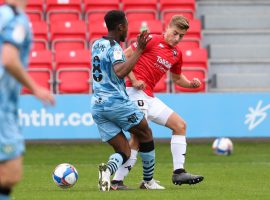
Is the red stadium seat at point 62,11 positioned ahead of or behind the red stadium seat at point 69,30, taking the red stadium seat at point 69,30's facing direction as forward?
behind

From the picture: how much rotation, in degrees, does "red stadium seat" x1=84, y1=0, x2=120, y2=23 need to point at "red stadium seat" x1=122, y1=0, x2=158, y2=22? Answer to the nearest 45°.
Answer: approximately 90° to its left

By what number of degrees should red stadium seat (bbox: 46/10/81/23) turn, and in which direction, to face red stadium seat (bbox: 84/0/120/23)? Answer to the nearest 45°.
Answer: approximately 90° to its left

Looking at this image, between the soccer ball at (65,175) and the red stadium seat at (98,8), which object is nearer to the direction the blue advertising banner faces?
the soccer ball

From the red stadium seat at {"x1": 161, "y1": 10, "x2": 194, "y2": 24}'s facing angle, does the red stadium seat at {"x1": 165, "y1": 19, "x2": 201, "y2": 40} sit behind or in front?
in front

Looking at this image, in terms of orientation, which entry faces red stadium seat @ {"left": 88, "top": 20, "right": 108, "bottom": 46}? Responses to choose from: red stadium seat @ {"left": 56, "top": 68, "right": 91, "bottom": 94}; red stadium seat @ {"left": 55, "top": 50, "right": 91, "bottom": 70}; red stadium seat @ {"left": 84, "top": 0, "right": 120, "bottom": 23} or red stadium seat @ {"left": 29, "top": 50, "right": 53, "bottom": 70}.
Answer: red stadium seat @ {"left": 84, "top": 0, "right": 120, "bottom": 23}

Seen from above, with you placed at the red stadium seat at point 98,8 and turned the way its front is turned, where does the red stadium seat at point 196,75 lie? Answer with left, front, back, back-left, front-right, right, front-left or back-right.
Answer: front-left

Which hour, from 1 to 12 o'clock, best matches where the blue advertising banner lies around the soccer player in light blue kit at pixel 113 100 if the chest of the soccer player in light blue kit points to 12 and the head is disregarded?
The blue advertising banner is roughly at 11 o'clock from the soccer player in light blue kit.

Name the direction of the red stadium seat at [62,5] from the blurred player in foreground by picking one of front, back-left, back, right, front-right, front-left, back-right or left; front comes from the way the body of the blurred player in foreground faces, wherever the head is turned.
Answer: left

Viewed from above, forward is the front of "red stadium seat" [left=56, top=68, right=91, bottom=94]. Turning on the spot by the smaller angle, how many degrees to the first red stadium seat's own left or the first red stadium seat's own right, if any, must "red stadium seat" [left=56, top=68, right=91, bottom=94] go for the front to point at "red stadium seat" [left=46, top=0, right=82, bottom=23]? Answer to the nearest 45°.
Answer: approximately 180°

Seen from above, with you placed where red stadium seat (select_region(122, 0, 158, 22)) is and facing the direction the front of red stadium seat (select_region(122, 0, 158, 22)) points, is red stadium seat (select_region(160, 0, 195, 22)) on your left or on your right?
on your left

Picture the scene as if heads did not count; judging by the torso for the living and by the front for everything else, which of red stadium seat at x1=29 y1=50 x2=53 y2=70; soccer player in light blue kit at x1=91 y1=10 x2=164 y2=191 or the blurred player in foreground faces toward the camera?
the red stadium seat
